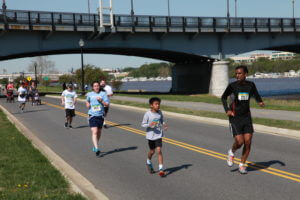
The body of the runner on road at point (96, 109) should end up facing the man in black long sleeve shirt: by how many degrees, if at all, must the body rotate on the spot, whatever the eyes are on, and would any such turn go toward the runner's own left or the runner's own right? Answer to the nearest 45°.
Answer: approximately 45° to the runner's own left

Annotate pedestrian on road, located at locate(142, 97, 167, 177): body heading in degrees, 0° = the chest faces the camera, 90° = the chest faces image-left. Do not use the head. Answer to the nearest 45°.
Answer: approximately 315°

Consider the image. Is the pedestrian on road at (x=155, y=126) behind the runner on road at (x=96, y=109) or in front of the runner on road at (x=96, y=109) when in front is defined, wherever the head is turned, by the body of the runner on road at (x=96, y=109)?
in front

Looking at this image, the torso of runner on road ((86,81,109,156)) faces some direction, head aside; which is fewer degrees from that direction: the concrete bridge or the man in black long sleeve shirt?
the man in black long sleeve shirt

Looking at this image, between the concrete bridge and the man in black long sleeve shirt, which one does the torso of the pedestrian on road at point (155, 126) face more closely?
the man in black long sleeve shirt

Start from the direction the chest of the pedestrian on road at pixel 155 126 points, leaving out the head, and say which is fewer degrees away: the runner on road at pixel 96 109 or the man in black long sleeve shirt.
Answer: the man in black long sleeve shirt

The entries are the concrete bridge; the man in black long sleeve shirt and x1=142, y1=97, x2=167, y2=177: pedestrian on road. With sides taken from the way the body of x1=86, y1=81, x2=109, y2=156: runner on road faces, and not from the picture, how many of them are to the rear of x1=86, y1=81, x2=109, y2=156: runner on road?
1

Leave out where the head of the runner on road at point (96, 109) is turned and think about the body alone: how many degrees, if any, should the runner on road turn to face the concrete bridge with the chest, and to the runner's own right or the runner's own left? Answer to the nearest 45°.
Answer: approximately 180°

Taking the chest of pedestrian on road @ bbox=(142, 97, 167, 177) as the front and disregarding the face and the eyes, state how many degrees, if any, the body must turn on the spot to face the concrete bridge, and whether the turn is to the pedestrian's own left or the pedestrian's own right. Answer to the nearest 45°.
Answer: approximately 135° to the pedestrian's own left

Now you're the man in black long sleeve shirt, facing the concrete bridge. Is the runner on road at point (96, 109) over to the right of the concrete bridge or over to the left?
left

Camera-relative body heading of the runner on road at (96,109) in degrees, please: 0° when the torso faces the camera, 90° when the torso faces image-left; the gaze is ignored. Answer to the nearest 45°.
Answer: approximately 0°

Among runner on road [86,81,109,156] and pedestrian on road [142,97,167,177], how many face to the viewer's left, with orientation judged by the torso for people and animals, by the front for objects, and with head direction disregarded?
0

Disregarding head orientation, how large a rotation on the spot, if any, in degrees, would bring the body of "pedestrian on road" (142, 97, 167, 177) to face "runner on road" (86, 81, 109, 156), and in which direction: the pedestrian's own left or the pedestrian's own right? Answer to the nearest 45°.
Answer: approximately 180°
